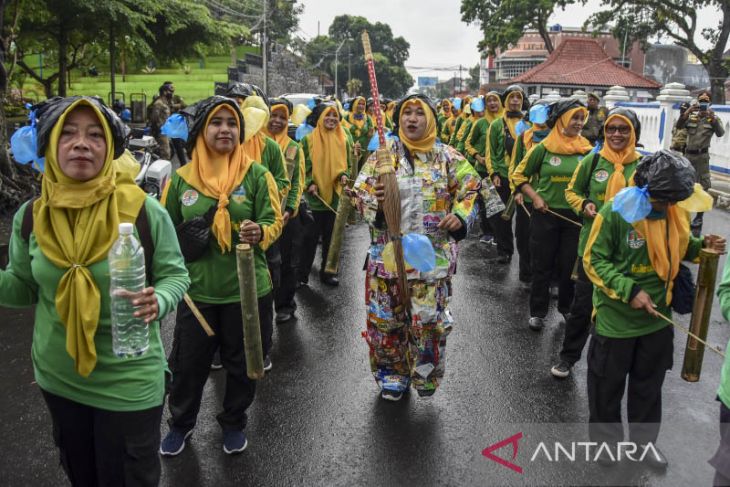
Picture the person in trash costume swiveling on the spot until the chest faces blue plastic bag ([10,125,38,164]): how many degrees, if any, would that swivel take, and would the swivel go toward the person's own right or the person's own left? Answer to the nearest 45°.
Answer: approximately 45° to the person's own right

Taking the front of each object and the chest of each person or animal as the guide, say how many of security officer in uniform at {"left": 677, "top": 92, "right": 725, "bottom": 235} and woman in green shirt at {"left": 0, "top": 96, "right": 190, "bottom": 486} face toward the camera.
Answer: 2

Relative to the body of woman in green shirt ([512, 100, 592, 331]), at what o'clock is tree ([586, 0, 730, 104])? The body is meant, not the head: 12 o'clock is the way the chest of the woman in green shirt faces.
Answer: The tree is roughly at 8 o'clock from the woman in green shirt.
